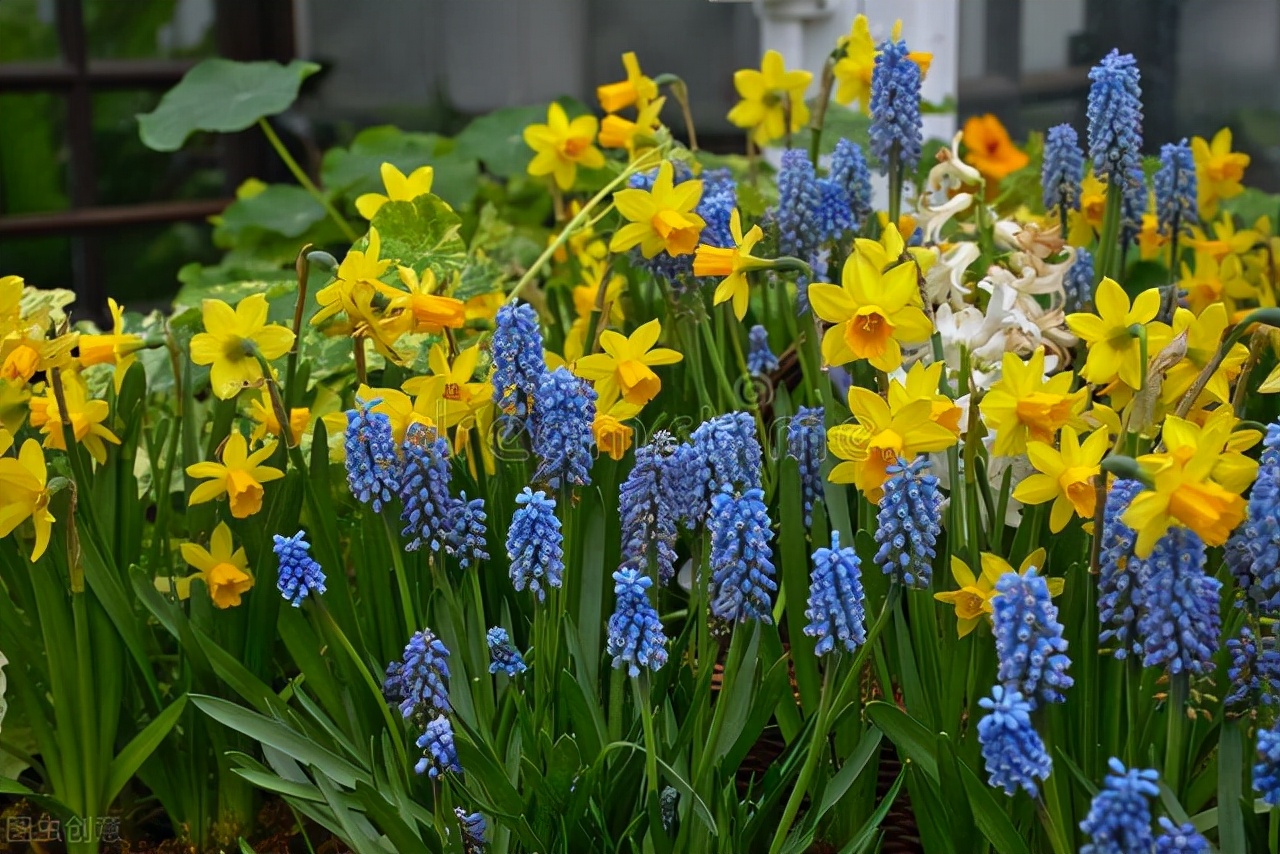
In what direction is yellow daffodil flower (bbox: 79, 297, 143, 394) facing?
to the viewer's left

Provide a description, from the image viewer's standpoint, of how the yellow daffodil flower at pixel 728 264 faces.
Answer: facing to the left of the viewer

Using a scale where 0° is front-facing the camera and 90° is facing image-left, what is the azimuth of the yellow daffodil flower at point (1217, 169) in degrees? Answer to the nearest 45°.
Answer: approximately 315°

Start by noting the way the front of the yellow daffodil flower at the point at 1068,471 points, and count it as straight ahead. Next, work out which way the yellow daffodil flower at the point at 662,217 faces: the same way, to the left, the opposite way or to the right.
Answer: the same way

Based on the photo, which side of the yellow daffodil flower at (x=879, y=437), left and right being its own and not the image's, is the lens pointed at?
front

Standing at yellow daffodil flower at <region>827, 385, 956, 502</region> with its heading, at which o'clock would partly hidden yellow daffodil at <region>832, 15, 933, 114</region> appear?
The partly hidden yellow daffodil is roughly at 6 o'clock from the yellow daffodil flower.

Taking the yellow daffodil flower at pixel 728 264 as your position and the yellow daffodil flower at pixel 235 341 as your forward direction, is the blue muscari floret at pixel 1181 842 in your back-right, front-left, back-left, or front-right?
back-left

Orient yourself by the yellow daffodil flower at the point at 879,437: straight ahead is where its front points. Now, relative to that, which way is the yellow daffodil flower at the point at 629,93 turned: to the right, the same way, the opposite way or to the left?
to the right

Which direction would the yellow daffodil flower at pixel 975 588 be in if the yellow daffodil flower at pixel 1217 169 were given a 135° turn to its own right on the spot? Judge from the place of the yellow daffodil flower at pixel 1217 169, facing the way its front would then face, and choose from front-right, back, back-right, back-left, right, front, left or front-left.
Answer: left

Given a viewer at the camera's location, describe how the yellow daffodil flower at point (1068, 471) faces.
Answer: facing the viewer and to the right of the viewer

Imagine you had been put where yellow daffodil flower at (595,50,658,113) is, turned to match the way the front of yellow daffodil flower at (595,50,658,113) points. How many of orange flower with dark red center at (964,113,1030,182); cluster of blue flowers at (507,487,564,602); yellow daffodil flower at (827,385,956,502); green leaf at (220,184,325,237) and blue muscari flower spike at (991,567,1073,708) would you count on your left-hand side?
3
